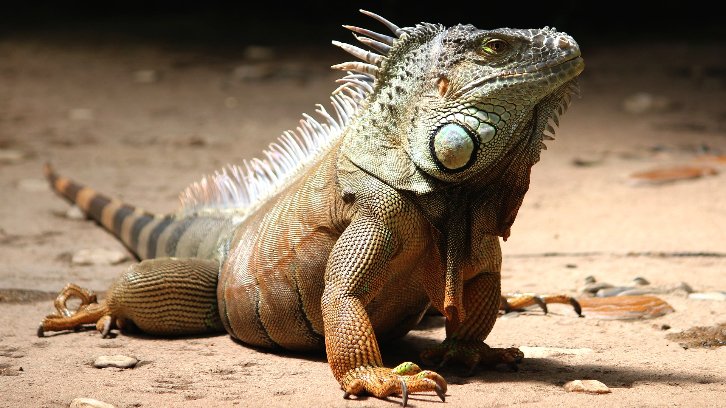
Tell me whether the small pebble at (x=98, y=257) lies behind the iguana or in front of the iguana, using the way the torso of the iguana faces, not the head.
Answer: behind

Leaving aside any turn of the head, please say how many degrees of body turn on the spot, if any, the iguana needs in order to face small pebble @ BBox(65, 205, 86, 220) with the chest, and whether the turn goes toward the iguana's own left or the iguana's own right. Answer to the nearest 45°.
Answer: approximately 180°

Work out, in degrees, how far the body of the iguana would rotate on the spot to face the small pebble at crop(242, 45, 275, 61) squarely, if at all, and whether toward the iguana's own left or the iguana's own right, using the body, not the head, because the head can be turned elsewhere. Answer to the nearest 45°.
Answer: approximately 135° to the iguana's own left

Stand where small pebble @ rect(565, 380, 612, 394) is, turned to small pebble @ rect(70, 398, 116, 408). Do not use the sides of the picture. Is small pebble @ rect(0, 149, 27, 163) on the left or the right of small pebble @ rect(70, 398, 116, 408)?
right

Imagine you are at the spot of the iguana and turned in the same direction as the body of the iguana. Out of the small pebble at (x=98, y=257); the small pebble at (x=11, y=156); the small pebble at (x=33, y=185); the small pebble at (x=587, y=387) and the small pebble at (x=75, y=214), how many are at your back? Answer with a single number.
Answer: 4

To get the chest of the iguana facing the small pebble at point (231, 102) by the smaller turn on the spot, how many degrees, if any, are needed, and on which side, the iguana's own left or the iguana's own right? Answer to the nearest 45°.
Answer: approximately 135° to the iguana's own left

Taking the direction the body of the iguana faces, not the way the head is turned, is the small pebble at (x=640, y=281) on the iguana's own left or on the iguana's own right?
on the iguana's own left

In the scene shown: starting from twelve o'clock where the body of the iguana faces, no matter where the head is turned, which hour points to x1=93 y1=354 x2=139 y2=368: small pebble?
The small pebble is roughly at 5 o'clock from the iguana.

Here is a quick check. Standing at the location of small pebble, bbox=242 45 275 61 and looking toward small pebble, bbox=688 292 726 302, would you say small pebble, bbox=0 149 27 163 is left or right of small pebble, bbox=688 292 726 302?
right

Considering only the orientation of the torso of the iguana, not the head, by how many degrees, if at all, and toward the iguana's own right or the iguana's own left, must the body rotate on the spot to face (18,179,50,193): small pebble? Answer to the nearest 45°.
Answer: approximately 180°

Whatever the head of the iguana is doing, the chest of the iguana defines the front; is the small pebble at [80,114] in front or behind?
behind

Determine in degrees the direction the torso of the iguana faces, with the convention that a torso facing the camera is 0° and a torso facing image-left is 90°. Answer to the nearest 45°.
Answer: approximately 315°

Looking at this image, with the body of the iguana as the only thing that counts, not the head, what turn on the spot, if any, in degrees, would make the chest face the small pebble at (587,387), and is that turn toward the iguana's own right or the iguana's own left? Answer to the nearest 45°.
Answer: approximately 45° to the iguana's own left
